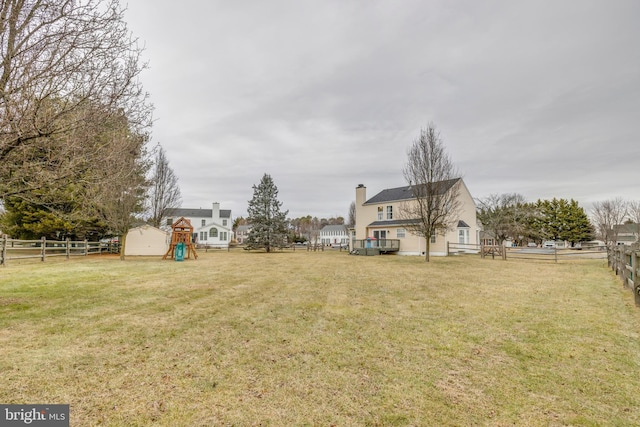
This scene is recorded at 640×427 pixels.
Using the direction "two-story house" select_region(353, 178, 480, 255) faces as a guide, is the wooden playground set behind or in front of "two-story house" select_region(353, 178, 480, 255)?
behind

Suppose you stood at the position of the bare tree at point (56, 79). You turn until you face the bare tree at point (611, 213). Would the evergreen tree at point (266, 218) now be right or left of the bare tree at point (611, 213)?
left

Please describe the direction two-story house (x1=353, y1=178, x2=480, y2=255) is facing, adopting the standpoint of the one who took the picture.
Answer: facing away from the viewer and to the right of the viewer

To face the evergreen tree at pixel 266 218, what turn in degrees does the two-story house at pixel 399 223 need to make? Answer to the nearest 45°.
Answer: approximately 135° to its left

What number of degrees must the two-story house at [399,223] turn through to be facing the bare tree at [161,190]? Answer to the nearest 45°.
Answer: approximately 135° to its left

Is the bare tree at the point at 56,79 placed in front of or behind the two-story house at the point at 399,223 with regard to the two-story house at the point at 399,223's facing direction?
behind

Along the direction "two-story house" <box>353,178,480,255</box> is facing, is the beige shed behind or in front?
behind
